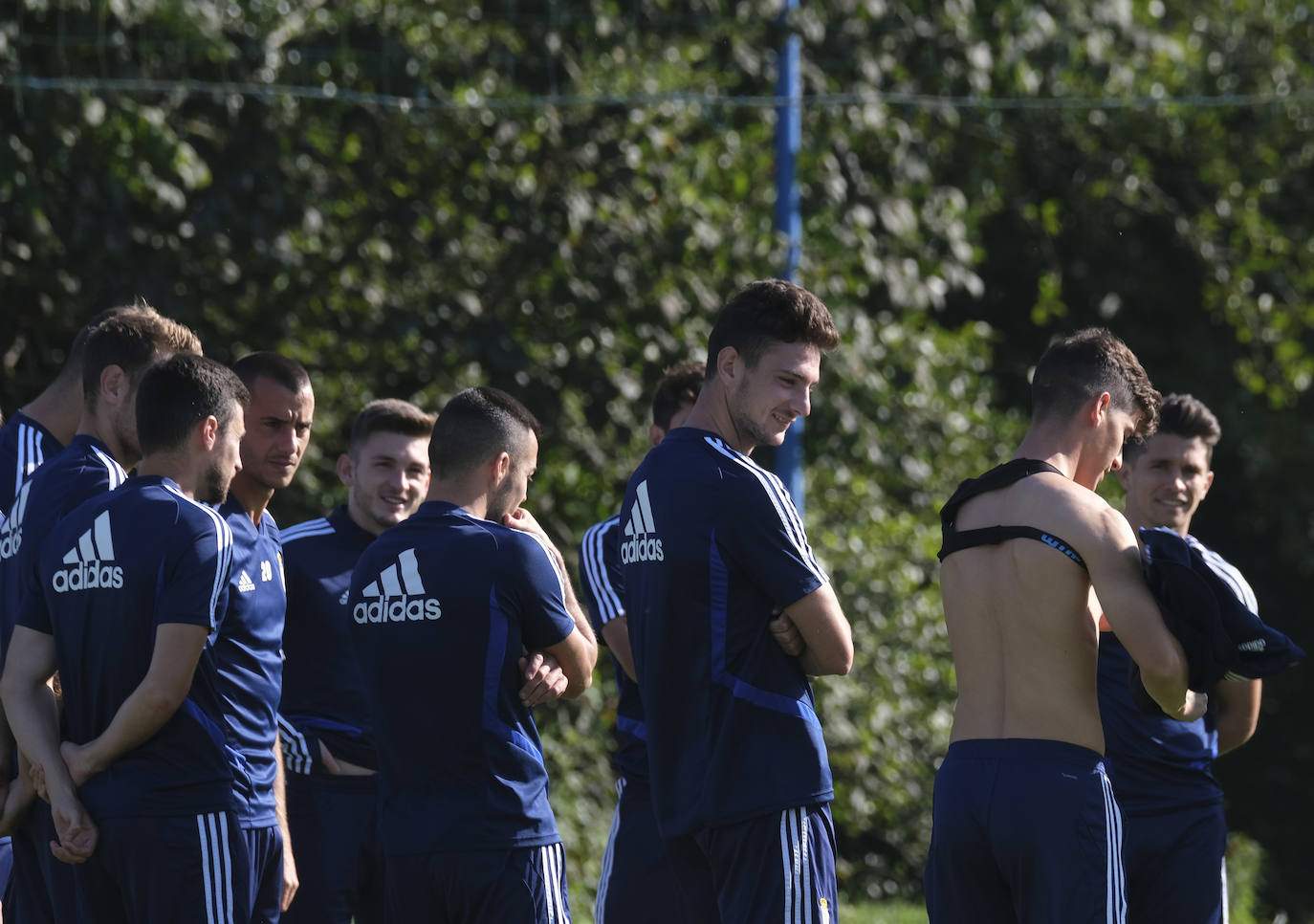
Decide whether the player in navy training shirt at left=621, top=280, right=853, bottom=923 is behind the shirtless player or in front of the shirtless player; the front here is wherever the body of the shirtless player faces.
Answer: behind

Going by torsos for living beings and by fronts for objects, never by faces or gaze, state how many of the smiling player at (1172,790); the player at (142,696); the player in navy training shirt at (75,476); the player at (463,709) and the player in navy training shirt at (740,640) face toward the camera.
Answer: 1

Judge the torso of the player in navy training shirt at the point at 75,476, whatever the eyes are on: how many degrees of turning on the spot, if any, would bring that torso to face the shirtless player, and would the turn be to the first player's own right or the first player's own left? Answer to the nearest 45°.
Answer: approximately 90° to the first player's own right

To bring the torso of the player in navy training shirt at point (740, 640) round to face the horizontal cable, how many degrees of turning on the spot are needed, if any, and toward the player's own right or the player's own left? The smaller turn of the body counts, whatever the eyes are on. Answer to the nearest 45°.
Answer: approximately 45° to the player's own left

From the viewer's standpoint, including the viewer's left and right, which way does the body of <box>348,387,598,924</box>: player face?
facing away from the viewer and to the right of the viewer

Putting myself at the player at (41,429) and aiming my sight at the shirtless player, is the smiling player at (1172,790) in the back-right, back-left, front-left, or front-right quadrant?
front-left

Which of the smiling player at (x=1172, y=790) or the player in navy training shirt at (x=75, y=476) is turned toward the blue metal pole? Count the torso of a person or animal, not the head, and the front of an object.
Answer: the player in navy training shirt

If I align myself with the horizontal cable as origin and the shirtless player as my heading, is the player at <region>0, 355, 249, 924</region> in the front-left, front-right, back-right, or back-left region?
front-right

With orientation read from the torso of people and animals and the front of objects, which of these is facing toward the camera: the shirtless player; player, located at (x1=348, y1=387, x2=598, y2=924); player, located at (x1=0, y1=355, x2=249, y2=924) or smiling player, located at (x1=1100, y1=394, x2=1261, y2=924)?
the smiling player

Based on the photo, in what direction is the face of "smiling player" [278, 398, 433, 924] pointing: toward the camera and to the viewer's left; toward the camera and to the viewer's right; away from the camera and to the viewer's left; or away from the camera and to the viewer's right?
toward the camera and to the viewer's right

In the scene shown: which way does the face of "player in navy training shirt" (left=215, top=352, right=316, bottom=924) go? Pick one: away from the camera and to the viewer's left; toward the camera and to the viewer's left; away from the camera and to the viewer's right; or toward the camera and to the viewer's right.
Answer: toward the camera and to the viewer's right

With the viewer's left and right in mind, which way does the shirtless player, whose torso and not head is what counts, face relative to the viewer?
facing away from the viewer and to the right of the viewer

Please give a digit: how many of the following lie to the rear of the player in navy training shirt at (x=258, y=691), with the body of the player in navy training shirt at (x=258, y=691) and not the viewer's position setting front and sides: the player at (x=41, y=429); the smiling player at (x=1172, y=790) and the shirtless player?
1

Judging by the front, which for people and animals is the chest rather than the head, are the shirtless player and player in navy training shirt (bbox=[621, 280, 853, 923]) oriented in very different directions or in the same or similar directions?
same or similar directions

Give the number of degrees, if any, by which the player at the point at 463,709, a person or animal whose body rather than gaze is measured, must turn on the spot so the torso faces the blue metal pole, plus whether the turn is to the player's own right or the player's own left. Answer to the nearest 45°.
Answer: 0° — they already face it

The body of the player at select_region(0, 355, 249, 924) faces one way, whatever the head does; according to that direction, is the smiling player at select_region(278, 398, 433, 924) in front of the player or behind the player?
in front

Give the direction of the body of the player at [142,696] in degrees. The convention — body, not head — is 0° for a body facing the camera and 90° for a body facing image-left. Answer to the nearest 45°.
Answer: approximately 225°
